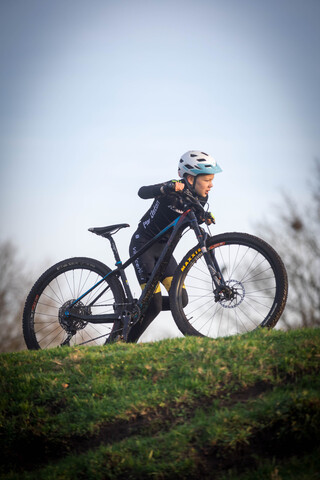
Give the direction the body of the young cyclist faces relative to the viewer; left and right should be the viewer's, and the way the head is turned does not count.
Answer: facing to the right of the viewer
